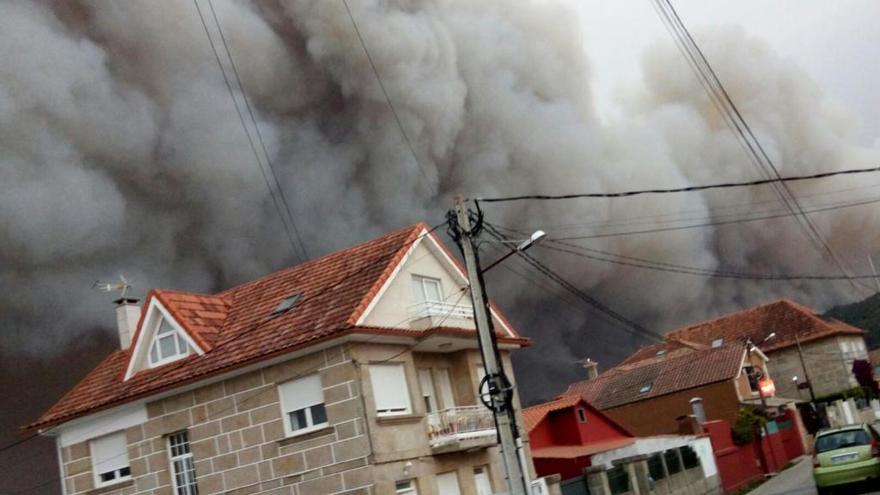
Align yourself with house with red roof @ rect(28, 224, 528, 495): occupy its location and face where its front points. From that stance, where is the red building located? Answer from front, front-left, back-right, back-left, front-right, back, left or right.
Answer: left

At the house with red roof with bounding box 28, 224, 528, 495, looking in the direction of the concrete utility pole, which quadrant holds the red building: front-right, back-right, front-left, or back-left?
back-left

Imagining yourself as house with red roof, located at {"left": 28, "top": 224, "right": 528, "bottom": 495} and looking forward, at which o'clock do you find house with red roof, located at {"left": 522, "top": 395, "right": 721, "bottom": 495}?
house with red roof, located at {"left": 522, "top": 395, "right": 721, "bottom": 495} is roughly at 9 o'clock from house with red roof, located at {"left": 28, "top": 224, "right": 528, "bottom": 495}.

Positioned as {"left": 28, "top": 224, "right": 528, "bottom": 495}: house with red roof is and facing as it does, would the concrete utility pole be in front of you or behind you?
in front

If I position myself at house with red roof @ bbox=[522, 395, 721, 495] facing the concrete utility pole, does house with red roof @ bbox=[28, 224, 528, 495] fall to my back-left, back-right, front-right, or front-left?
front-right

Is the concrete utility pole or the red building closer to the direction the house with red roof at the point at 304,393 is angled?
the concrete utility pole

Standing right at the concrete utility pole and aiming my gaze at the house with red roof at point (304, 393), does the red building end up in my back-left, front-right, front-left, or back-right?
front-right

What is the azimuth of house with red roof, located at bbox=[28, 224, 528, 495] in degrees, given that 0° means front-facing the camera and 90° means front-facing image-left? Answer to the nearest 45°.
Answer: approximately 315°

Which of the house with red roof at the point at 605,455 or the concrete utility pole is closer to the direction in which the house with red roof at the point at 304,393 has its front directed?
the concrete utility pole

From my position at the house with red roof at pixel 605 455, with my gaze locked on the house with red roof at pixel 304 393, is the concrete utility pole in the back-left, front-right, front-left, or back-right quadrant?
front-left
